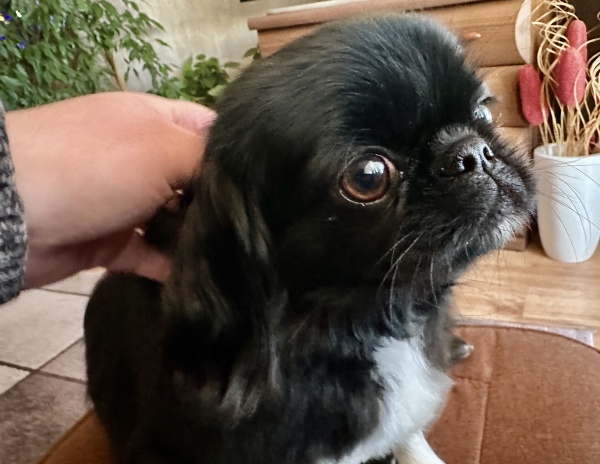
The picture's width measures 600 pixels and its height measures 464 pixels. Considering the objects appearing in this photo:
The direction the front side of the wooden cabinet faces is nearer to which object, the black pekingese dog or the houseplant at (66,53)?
the black pekingese dog

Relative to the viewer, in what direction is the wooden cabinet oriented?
toward the camera

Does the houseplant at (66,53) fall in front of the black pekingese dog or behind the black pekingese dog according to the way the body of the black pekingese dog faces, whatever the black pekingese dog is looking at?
behind

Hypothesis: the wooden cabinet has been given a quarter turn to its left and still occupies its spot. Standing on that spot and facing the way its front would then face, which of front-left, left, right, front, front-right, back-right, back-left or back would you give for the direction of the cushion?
right

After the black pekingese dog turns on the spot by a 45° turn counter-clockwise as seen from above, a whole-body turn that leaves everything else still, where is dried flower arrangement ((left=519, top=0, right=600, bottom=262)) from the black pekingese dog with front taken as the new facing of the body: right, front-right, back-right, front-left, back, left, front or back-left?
front-left

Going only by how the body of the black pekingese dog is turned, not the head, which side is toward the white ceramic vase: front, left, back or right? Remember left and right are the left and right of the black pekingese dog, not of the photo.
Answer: left

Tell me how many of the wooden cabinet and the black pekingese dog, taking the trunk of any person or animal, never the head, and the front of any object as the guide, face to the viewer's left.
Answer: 0

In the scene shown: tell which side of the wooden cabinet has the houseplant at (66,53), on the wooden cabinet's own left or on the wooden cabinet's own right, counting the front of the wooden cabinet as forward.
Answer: on the wooden cabinet's own right

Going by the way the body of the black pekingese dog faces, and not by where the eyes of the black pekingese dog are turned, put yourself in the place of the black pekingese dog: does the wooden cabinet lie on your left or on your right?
on your left

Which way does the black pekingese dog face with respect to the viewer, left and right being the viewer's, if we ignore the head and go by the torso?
facing the viewer and to the right of the viewer
